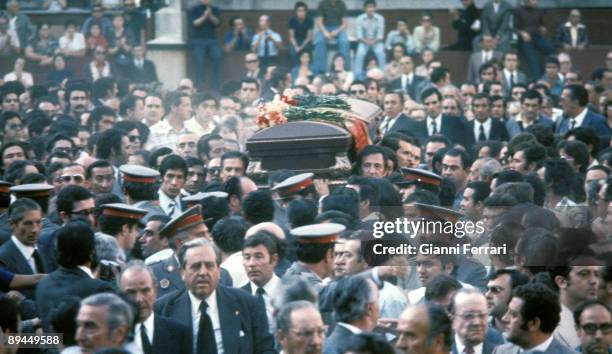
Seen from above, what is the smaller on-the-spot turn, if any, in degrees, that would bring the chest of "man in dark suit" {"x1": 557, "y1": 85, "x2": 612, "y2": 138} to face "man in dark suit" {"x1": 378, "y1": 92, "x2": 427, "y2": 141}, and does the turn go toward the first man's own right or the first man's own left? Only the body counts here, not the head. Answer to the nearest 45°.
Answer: approximately 45° to the first man's own right

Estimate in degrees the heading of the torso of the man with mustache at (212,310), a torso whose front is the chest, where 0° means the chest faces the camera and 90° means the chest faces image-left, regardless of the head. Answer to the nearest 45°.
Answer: approximately 0°

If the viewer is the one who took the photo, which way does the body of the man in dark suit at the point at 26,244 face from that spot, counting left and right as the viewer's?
facing the viewer and to the right of the viewer

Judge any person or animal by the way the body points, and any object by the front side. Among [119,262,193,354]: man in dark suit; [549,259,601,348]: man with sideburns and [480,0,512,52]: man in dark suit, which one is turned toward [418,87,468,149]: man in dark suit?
[480,0,512,52]: man in dark suit

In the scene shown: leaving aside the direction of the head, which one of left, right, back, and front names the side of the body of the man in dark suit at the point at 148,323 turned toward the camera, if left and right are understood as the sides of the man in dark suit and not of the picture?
front

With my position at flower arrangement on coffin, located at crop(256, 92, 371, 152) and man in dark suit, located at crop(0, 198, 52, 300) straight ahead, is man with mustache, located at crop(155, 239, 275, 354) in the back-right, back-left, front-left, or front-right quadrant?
front-left

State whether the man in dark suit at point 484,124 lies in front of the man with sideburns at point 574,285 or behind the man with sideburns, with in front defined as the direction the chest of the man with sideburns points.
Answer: behind

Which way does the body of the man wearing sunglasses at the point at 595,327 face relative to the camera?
toward the camera

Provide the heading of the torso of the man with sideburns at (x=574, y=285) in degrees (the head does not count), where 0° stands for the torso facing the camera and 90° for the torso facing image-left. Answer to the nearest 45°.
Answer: approximately 315°

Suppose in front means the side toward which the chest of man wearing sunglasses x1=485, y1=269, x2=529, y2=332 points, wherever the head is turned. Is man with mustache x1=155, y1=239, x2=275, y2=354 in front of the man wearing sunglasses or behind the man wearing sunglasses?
in front

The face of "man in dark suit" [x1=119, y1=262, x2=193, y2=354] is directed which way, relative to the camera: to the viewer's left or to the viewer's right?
to the viewer's left
